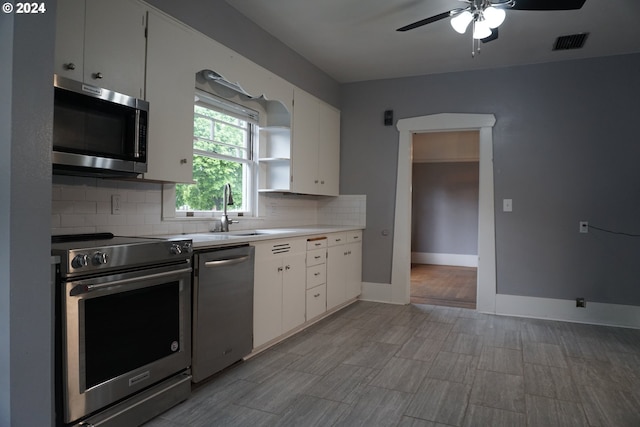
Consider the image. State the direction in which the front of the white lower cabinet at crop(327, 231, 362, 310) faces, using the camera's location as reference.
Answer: facing the viewer and to the right of the viewer

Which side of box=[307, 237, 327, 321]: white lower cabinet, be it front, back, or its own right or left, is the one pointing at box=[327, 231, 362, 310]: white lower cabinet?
left

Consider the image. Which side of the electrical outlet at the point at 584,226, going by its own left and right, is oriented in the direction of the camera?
front

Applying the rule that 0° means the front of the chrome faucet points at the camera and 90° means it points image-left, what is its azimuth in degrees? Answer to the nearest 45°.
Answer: approximately 315°

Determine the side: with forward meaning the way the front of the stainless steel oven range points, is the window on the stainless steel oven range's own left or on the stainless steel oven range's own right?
on the stainless steel oven range's own left

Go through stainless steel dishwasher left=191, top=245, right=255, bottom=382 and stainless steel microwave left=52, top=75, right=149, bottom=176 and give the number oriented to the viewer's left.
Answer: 0

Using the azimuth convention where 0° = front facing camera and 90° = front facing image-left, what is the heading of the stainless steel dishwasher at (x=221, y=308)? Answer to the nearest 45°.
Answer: approximately 315°

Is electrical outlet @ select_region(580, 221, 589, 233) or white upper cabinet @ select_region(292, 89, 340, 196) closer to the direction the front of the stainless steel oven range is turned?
the electrical outlet

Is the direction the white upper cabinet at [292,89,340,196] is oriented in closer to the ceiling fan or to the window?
the ceiling fan

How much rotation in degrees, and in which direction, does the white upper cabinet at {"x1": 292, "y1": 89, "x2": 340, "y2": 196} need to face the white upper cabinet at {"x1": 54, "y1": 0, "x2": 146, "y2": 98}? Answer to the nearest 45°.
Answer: approximately 90° to its right

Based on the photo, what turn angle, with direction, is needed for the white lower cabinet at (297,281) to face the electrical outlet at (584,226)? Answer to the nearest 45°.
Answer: approximately 45° to its left
